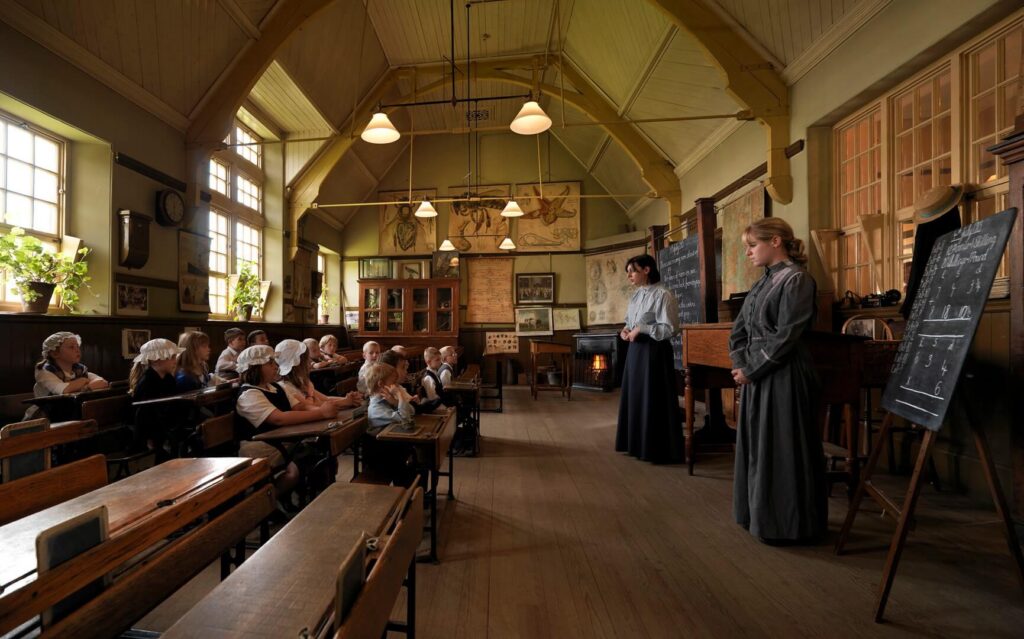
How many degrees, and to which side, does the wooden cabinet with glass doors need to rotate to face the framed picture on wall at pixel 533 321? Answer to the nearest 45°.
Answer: approximately 90° to its left

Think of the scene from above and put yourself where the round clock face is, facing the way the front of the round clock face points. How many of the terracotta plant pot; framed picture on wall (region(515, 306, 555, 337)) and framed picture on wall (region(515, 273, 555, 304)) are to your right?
1

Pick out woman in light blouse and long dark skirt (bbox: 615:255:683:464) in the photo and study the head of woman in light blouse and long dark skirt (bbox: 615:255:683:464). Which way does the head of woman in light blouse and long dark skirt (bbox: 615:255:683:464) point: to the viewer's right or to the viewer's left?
to the viewer's left

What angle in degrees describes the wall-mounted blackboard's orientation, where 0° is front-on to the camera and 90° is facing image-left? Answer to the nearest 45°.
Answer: approximately 45°

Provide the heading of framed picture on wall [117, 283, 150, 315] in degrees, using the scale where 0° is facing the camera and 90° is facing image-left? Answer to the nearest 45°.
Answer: approximately 315°

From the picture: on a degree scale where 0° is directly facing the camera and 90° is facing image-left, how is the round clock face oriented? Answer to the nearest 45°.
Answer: approximately 315°

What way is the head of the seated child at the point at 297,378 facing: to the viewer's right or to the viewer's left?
to the viewer's right

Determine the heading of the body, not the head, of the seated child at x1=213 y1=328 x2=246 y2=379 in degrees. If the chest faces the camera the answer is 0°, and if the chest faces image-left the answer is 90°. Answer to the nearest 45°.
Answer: approximately 270°

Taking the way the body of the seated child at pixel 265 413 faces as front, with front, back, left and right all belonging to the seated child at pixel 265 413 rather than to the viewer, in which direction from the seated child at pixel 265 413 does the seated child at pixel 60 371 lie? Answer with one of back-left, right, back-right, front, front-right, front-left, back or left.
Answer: back-left

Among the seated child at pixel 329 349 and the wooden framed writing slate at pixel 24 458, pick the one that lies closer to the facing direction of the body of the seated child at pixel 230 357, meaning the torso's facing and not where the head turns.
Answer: the seated child

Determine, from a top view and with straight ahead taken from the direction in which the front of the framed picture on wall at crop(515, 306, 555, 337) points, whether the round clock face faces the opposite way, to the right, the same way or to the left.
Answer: to the left

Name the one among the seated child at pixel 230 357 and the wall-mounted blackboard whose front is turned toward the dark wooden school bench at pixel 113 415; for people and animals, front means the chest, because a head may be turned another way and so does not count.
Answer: the wall-mounted blackboard
